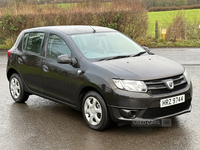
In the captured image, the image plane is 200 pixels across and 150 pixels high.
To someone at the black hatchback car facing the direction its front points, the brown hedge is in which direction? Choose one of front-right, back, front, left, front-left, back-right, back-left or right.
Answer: back-left

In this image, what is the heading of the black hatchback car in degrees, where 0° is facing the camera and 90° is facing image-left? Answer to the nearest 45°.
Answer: approximately 315°
